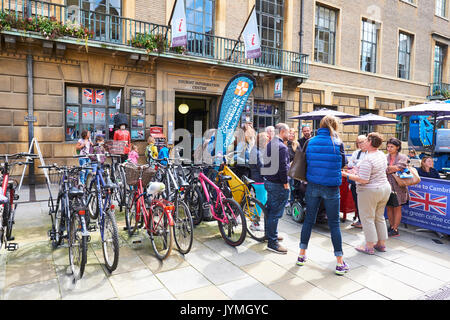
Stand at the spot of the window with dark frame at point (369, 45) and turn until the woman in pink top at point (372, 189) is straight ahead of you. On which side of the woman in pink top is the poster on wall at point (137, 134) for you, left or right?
right

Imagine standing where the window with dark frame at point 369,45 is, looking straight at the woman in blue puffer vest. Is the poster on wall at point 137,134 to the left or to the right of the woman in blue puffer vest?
right

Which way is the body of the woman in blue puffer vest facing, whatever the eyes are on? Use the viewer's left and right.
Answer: facing away from the viewer

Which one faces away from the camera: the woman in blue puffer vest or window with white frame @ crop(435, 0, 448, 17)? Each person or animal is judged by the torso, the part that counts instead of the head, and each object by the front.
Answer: the woman in blue puffer vest
